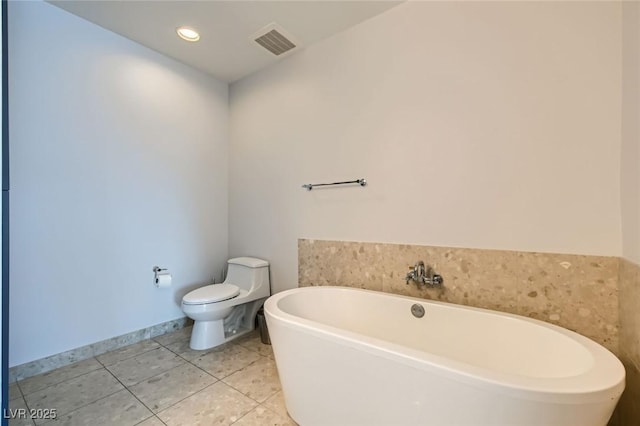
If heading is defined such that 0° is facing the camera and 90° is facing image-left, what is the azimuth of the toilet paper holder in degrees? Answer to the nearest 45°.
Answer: approximately 315°

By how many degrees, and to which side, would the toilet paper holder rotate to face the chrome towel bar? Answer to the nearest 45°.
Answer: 0° — it already faces it

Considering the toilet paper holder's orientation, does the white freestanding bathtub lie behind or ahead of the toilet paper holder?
ahead
